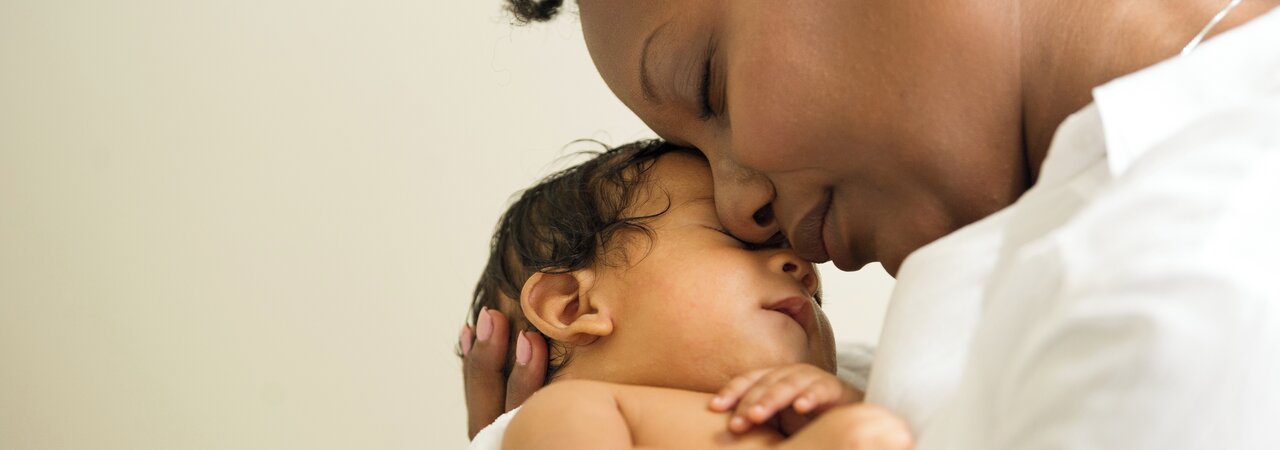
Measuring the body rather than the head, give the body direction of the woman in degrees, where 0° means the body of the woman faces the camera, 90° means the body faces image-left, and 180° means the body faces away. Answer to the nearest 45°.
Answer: approximately 90°

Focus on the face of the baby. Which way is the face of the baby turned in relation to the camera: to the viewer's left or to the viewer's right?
to the viewer's right
